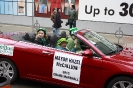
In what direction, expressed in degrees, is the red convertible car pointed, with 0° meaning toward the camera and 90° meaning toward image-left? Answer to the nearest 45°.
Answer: approximately 315°

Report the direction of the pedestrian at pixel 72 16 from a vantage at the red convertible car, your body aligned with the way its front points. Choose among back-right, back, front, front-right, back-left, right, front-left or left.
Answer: back-left
